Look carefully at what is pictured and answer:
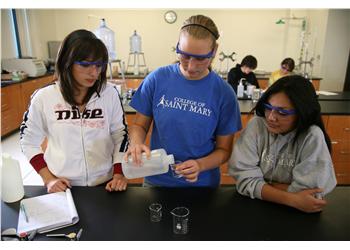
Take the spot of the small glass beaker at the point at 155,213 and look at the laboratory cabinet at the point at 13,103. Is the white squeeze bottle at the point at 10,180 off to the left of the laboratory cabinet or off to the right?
left

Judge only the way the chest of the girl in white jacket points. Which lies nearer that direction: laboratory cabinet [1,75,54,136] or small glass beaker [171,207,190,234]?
the small glass beaker

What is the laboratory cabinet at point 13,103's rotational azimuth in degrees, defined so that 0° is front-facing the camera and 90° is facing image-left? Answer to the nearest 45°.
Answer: approximately 315°

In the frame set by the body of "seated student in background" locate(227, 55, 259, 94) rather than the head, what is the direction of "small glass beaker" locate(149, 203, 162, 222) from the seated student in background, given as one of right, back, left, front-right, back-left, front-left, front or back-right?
front-right

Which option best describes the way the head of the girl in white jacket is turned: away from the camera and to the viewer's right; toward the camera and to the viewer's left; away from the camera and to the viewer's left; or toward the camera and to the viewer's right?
toward the camera and to the viewer's right

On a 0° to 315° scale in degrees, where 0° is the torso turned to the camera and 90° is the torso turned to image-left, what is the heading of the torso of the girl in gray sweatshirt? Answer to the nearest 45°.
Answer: approximately 45°

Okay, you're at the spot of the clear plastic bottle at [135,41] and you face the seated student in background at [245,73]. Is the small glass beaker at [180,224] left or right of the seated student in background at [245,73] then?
right
